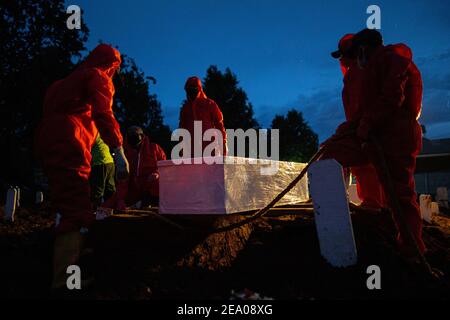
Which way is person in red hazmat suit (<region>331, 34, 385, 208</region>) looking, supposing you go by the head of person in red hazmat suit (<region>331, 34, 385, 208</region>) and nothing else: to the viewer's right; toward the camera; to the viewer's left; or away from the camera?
to the viewer's left

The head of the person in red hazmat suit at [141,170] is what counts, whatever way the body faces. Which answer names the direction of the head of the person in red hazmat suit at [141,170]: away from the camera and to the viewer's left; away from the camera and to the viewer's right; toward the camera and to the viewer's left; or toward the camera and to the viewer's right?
toward the camera and to the viewer's right

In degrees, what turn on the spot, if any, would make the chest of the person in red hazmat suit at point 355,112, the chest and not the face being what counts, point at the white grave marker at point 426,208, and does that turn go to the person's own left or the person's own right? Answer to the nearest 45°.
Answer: approximately 135° to the person's own right

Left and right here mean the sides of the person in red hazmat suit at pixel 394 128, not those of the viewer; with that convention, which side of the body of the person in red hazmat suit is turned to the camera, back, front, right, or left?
left

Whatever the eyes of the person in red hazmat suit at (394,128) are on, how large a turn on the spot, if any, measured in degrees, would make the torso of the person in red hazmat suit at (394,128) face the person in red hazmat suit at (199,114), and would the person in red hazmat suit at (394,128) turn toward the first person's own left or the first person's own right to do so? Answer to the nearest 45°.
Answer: approximately 45° to the first person's own right

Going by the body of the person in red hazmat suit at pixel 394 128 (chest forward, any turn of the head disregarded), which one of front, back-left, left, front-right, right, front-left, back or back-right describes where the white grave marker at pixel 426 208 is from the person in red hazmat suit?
right

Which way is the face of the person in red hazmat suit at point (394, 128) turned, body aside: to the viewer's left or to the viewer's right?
to the viewer's left

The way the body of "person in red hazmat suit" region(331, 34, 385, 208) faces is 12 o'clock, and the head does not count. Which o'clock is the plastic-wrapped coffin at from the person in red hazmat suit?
The plastic-wrapped coffin is roughly at 11 o'clock from the person in red hazmat suit.

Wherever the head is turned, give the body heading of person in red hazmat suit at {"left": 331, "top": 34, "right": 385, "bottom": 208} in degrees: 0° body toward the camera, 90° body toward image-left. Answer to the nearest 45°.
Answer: approximately 90°
